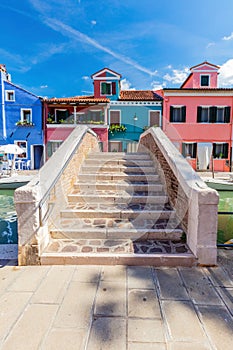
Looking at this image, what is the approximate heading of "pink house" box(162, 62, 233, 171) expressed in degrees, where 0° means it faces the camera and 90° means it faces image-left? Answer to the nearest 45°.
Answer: approximately 0°

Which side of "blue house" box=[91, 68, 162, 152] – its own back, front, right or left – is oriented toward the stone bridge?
front

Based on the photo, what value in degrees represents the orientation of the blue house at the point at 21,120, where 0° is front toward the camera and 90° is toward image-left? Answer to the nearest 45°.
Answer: approximately 0°

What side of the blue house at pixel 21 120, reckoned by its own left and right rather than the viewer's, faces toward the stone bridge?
front

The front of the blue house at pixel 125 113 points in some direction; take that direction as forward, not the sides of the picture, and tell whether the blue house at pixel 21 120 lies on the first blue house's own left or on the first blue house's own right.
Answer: on the first blue house's own right

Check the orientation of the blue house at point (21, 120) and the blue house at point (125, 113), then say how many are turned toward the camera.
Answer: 2

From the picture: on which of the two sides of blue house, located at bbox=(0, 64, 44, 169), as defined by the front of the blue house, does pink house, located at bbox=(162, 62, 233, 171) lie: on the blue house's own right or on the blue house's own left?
on the blue house's own left
